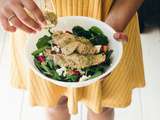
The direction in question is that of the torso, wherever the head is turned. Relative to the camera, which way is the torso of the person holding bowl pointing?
toward the camera
